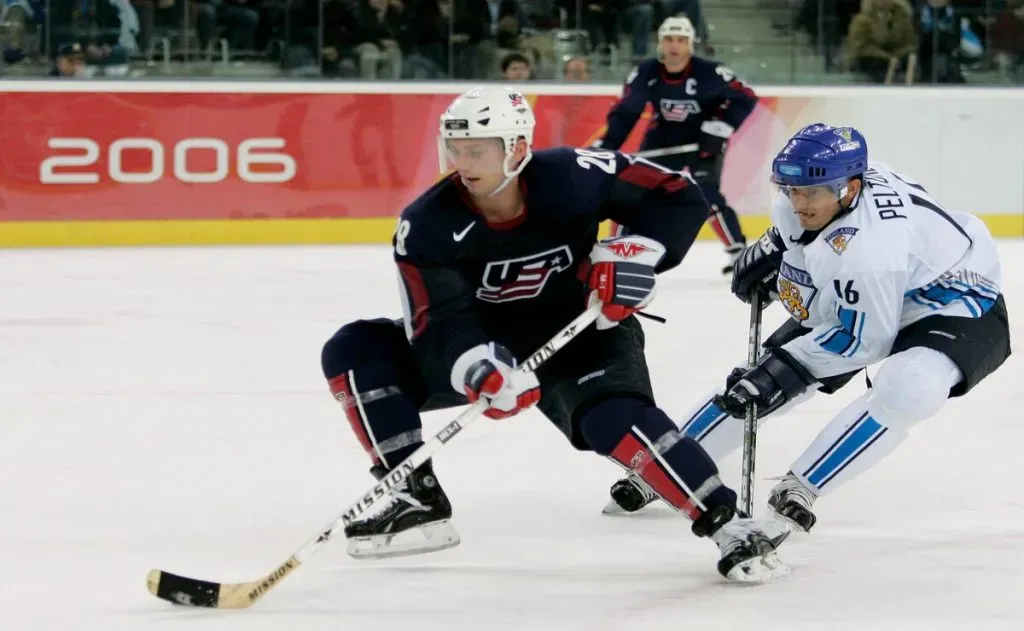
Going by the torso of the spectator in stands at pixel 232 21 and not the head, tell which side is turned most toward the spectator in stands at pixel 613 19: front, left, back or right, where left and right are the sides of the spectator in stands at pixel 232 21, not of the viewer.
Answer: left

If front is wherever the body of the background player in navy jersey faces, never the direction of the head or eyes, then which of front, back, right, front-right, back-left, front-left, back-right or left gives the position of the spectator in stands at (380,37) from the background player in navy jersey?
back-right

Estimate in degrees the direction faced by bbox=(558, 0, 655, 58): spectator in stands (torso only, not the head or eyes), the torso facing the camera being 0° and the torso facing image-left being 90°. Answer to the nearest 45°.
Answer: approximately 0°

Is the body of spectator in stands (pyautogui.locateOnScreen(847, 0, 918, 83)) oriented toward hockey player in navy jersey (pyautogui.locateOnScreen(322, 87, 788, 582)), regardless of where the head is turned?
yes

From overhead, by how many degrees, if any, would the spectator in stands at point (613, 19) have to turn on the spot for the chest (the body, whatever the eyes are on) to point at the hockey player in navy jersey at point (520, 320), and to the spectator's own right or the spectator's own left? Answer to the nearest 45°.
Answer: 0° — they already face them

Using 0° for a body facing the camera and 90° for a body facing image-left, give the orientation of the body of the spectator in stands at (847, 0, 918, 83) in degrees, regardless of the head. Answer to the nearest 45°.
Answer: approximately 0°
